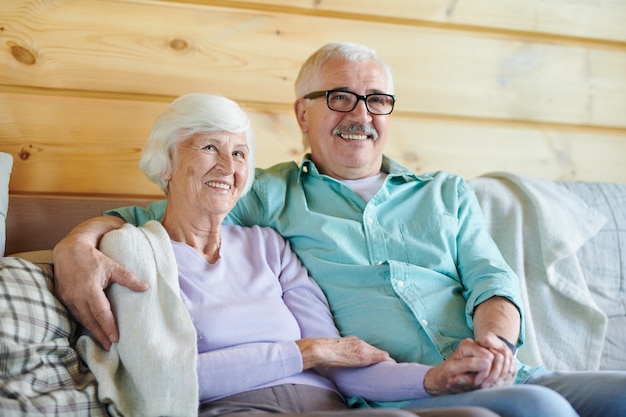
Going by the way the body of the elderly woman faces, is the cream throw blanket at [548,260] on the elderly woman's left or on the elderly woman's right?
on the elderly woman's left

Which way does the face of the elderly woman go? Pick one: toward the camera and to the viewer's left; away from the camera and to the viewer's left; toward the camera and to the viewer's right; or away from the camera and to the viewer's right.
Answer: toward the camera and to the viewer's right

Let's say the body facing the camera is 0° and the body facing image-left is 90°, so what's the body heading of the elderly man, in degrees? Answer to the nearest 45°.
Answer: approximately 315°

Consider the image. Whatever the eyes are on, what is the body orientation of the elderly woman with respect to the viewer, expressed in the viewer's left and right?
facing the viewer and to the right of the viewer
